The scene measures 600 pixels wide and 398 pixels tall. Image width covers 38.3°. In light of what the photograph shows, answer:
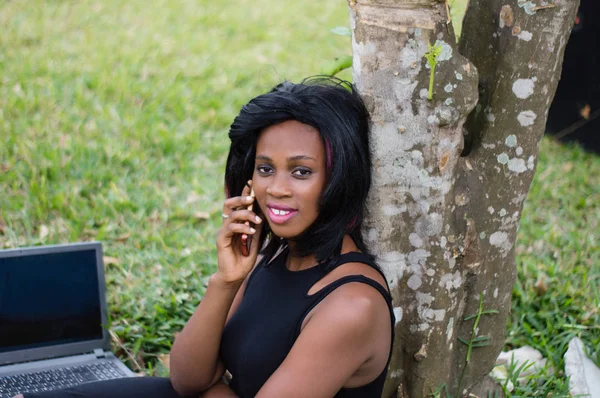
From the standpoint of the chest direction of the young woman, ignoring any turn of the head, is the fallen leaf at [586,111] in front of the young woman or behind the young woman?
behind

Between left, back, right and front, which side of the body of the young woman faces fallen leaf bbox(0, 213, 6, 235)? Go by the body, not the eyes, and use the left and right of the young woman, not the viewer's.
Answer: right

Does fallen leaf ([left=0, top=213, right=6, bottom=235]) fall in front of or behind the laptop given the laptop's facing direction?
behind

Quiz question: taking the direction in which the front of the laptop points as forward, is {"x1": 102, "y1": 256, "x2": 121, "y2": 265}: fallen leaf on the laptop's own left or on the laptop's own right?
on the laptop's own left

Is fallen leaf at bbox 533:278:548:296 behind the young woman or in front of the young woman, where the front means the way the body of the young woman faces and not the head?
behind

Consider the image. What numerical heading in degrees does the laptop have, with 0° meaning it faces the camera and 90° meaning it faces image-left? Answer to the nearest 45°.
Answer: approximately 315°

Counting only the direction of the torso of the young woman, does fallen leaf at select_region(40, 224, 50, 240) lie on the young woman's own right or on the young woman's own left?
on the young woman's own right

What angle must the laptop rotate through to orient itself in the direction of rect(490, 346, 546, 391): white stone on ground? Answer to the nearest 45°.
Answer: approximately 45° to its left

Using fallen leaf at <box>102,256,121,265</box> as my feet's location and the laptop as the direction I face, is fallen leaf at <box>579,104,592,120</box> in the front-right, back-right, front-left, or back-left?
back-left
